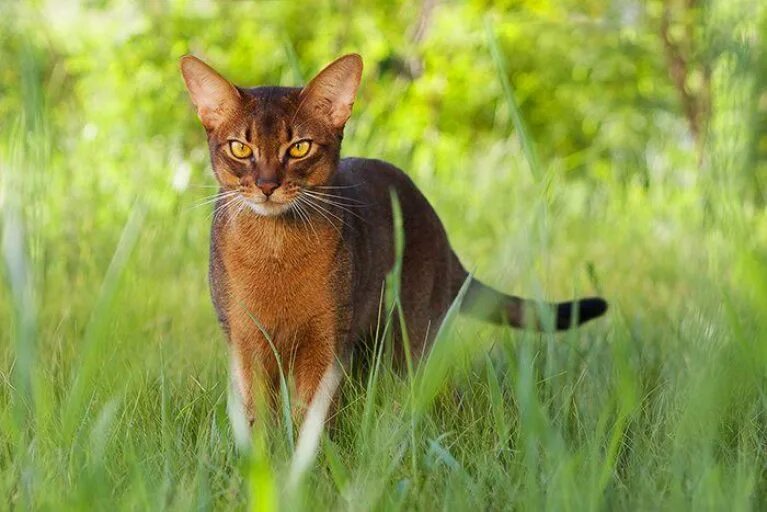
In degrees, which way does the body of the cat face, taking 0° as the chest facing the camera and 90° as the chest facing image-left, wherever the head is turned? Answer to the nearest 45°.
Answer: approximately 45°
